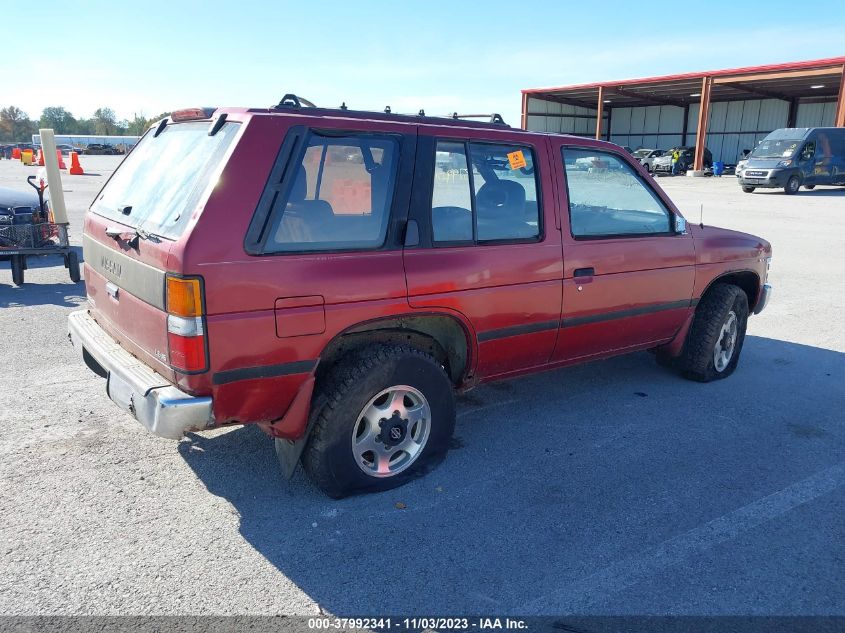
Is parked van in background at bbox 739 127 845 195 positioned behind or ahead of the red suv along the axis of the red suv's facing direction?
ahead

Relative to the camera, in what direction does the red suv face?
facing away from the viewer and to the right of the viewer

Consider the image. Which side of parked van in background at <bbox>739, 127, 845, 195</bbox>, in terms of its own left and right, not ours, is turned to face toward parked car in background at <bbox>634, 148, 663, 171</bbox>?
right

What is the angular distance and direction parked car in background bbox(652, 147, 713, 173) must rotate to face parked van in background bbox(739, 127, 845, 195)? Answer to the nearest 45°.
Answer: approximately 45° to its left

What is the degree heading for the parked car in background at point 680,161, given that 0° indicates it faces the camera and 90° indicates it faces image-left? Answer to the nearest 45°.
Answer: approximately 45°

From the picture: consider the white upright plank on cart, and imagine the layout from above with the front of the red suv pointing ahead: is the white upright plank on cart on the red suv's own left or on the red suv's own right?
on the red suv's own left

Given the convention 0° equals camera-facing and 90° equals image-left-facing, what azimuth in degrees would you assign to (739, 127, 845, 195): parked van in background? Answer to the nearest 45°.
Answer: approximately 45°

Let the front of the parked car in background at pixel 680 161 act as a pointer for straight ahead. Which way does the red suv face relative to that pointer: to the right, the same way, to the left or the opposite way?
the opposite way

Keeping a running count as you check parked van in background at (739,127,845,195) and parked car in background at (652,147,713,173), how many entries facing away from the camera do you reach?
0

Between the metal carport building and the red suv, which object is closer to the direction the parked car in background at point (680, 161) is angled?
the red suv

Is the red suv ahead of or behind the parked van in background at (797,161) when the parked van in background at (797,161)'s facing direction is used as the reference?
ahead
